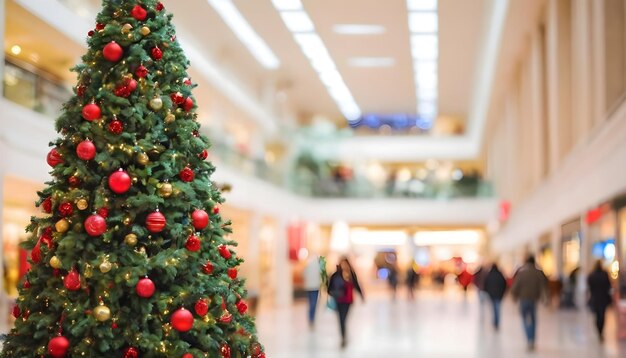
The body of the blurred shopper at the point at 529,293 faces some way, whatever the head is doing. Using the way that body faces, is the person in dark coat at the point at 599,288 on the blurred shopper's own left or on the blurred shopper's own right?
on the blurred shopper's own right

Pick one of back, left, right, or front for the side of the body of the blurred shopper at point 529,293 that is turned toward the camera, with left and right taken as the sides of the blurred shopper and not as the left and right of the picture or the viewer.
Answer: back

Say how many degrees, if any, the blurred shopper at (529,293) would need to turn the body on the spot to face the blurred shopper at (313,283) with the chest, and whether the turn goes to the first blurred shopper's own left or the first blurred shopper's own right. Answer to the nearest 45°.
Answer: approximately 45° to the first blurred shopper's own left

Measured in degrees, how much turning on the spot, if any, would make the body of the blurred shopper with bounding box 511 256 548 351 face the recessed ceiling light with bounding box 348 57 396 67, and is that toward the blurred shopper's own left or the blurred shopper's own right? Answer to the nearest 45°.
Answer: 0° — they already face it

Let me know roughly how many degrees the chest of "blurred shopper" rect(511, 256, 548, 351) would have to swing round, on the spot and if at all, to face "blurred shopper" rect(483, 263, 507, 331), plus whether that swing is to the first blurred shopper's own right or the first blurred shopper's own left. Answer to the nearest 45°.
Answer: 0° — they already face them

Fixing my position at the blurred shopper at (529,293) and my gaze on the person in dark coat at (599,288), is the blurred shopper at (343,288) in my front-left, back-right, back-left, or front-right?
back-left

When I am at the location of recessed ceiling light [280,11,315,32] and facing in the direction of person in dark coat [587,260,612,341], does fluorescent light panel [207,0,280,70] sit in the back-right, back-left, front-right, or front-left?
back-right

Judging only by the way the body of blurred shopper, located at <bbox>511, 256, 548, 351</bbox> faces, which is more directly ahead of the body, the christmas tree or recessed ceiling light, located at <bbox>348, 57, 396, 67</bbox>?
the recessed ceiling light

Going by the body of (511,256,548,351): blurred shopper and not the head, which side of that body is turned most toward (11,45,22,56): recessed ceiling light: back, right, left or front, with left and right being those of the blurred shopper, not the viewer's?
left

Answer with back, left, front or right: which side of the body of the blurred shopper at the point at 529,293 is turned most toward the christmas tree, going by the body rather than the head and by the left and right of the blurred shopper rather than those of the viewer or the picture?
back

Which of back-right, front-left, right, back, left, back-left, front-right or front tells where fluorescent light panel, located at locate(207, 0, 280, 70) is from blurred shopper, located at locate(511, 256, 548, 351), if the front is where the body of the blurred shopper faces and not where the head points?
front-left

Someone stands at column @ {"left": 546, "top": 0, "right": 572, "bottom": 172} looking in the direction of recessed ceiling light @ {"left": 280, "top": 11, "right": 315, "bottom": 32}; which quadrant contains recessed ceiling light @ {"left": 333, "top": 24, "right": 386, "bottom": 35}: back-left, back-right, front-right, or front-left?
front-right
